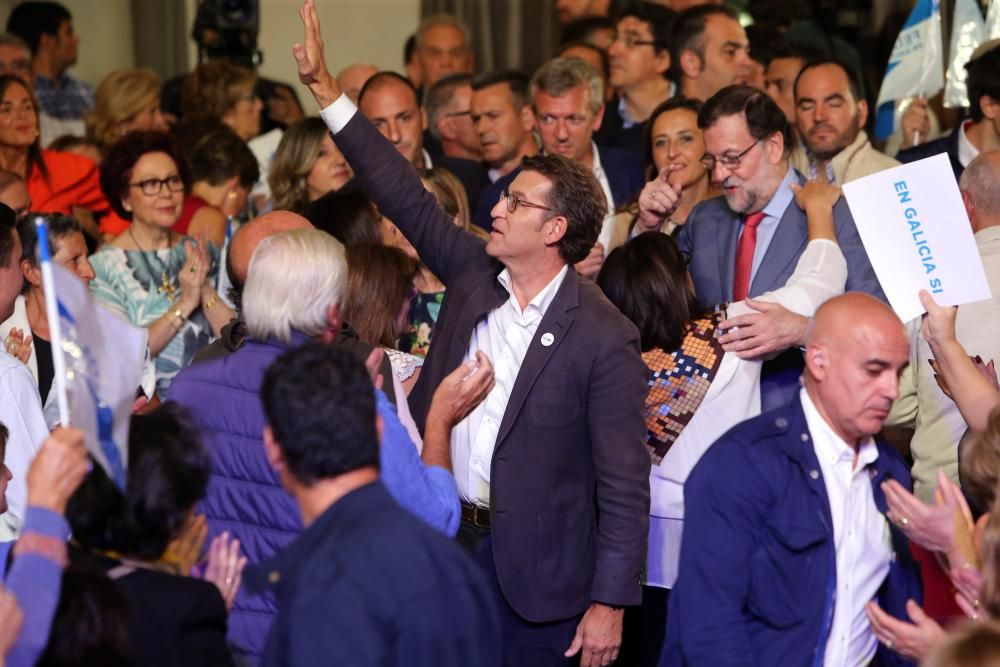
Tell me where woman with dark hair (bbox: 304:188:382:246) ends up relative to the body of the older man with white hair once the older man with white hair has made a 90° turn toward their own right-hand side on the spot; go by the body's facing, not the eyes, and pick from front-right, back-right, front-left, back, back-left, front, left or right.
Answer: back-left

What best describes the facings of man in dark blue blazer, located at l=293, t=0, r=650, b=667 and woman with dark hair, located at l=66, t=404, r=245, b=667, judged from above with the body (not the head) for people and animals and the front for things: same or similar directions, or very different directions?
very different directions

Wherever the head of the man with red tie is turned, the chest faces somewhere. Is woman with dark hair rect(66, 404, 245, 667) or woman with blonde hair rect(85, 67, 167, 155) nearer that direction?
the woman with dark hair

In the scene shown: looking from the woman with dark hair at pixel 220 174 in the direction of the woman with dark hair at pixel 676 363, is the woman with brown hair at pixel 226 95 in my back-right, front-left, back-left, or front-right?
back-left

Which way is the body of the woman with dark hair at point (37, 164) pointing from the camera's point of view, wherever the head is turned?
toward the camera

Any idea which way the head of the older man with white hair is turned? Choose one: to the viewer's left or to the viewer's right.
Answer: to the viewer's right

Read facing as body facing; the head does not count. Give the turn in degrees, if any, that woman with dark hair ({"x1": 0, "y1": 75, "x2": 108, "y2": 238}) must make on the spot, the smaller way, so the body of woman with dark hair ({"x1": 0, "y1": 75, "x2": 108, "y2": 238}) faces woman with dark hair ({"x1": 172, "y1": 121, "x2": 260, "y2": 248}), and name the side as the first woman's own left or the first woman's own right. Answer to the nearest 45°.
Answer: approximately 45° to the first woman's own left

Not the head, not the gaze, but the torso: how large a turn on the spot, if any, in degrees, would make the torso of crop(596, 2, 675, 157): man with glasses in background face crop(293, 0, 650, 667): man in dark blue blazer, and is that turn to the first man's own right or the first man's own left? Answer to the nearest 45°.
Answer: approximately 45° to the first man's own left

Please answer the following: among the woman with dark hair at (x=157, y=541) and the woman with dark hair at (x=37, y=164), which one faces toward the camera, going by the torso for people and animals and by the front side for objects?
the woman with dark hair at (x=37, y=164)

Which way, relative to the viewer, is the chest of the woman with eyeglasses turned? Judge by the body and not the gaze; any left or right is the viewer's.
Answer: facing the viewer and to the right of the viewer

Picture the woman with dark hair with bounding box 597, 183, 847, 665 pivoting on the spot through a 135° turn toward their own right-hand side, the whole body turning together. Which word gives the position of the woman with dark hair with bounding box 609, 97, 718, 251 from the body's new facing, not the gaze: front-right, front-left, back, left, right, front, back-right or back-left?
back
